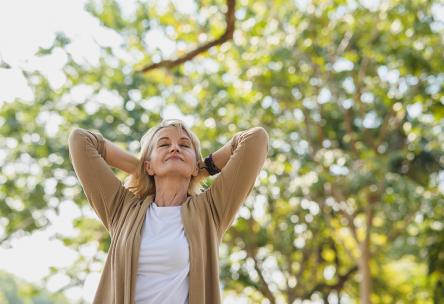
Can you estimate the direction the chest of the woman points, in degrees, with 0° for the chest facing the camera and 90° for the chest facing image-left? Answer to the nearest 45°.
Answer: approximately 0°

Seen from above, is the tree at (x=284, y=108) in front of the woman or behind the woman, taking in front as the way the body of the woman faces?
behind
